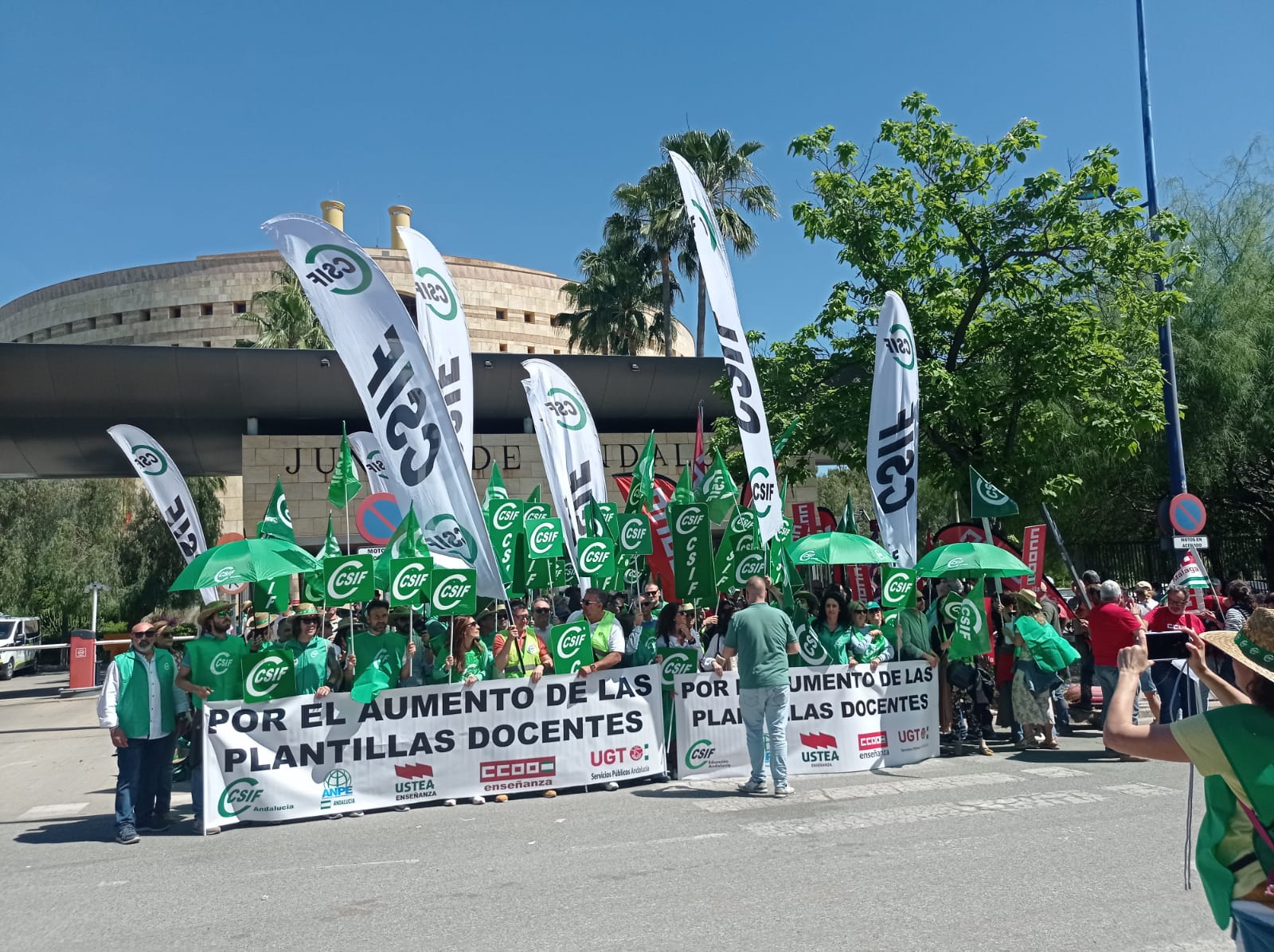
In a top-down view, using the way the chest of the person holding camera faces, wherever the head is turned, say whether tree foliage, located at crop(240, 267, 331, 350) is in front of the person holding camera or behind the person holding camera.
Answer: in front

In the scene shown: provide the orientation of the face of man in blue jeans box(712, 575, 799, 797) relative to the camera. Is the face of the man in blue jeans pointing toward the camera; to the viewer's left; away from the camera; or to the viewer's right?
away from the camera

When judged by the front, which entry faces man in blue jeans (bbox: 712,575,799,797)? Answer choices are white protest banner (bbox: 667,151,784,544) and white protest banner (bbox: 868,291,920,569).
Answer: white protest banner (bbox: 667,151,784,544)

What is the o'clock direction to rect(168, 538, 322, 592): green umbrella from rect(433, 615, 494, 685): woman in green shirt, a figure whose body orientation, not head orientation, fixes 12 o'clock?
The green umbrella is roughly at 4 o'clock from the woman in green shirt.

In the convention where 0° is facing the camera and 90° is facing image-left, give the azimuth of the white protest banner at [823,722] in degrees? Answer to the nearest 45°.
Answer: approximately 0°

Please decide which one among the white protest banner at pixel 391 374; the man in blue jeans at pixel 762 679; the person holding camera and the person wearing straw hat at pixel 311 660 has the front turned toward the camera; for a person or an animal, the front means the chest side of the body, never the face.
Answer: the person wearing straw hat

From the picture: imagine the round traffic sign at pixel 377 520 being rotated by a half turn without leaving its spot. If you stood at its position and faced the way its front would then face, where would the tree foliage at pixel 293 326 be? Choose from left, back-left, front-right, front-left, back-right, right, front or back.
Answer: front

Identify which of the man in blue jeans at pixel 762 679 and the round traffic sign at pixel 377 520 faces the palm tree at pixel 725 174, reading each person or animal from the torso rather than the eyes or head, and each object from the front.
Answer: the man in blue jeans

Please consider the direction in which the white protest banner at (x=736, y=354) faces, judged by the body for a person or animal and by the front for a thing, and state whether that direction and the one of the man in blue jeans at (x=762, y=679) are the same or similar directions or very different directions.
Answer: very different directions

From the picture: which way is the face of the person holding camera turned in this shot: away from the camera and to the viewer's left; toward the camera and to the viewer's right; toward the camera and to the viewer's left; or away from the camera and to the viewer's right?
away from the camera and to the viewer's left

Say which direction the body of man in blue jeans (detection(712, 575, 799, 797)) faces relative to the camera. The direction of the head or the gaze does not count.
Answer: away from the camera
